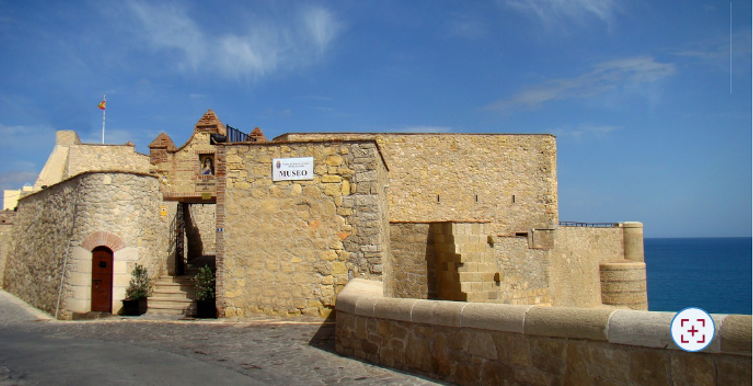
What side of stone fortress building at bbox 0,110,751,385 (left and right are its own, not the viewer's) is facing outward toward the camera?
front
